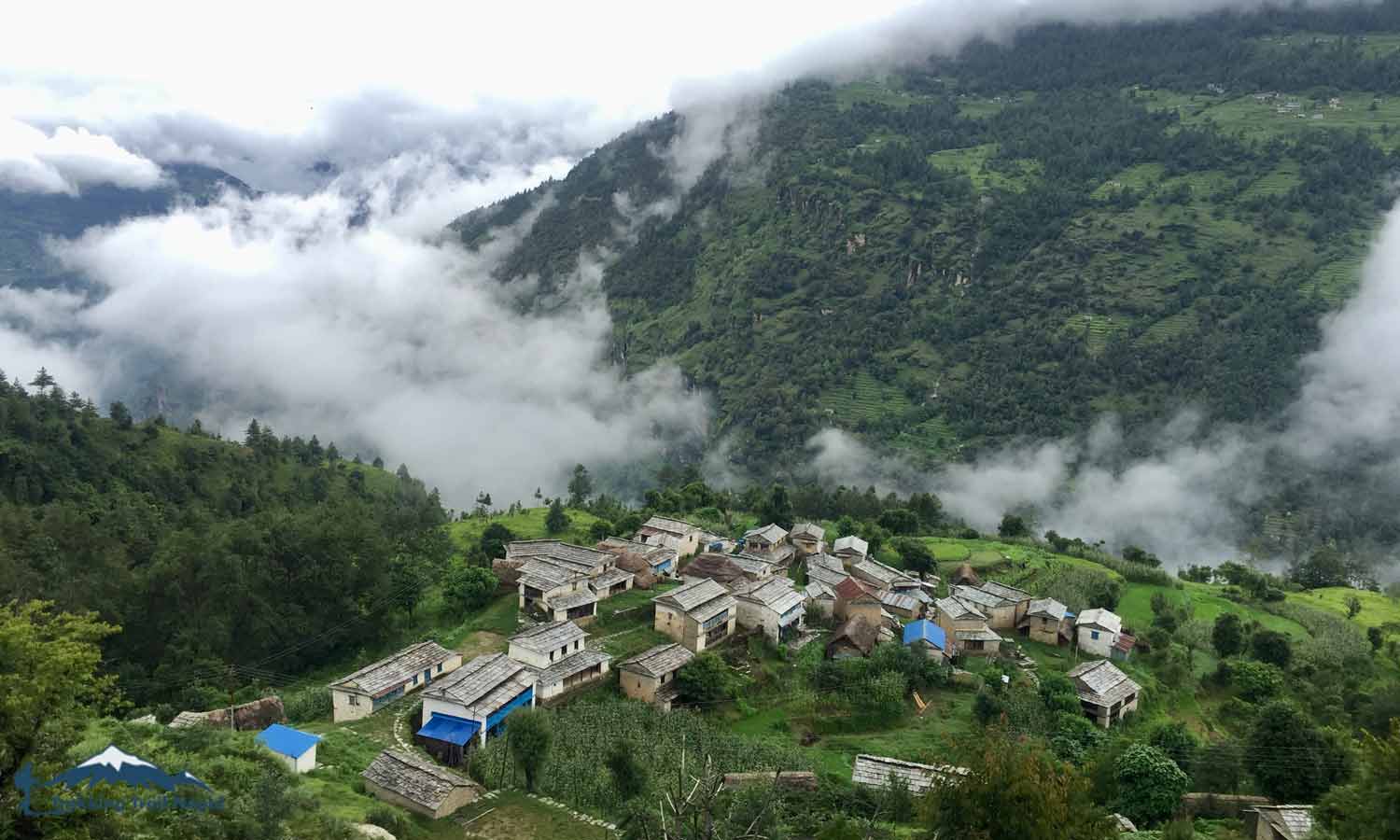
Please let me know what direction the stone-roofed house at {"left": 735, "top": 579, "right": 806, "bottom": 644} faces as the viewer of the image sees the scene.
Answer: facing the viewer and to the right of the viewer

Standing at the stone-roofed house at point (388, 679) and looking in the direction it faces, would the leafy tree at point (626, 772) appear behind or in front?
in front

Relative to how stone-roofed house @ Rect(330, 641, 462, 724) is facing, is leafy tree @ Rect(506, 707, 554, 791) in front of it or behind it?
in front

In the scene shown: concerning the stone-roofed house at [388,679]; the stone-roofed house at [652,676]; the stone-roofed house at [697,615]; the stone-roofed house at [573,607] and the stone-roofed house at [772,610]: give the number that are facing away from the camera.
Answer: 0

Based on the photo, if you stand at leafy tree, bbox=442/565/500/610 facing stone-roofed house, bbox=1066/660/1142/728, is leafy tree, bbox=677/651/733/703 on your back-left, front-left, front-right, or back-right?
front-right

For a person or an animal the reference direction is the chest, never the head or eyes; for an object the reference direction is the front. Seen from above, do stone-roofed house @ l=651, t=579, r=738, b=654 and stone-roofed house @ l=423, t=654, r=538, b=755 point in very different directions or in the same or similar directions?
same or similar directions

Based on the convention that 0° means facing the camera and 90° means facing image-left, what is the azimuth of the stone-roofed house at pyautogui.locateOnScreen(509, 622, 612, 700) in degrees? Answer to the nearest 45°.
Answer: approximately 315°

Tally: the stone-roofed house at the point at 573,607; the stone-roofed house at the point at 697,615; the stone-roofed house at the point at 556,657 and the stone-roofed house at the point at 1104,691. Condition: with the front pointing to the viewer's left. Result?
0

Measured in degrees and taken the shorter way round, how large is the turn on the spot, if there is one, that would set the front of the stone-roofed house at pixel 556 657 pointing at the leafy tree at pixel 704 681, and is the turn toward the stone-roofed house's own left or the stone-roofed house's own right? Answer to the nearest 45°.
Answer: approximately 45° to the stone-roofed house's own left

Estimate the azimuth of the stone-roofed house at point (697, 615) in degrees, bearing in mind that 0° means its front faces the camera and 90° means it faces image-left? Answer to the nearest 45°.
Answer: approximately 315°

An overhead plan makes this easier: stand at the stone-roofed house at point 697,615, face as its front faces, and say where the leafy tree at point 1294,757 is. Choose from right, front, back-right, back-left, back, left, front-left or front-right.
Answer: front

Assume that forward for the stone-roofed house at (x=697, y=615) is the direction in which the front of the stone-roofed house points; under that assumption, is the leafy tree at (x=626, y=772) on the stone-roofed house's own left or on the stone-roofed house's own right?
on the stone-roofed house's own right

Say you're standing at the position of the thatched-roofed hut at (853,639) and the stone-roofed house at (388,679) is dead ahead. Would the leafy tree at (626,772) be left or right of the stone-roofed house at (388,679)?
left
